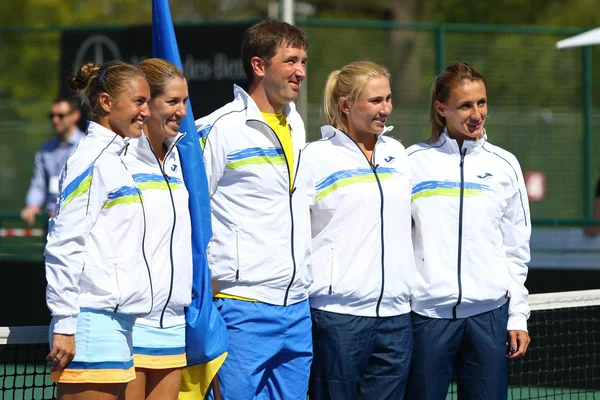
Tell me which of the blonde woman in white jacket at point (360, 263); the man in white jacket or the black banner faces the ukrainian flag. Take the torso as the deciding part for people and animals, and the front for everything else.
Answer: the black banner

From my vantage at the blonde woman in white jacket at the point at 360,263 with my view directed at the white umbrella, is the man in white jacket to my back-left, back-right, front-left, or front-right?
back-left

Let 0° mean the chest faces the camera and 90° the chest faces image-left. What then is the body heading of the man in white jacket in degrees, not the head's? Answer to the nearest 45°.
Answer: approximately 315°

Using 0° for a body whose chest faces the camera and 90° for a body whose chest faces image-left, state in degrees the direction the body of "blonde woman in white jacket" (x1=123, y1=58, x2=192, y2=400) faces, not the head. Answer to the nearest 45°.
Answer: approximately 315°

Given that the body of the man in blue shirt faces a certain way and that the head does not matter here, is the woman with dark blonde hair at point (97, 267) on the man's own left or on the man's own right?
on the man's own left

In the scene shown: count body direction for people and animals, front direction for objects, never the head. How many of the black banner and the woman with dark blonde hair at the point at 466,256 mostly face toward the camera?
2
